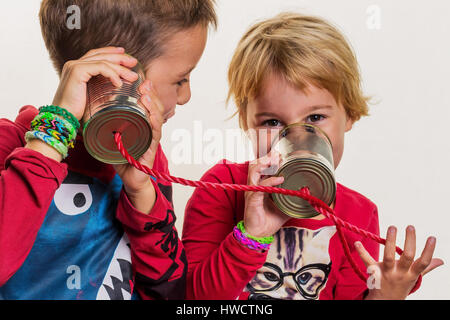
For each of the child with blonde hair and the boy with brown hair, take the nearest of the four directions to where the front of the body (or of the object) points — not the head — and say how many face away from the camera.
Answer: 0

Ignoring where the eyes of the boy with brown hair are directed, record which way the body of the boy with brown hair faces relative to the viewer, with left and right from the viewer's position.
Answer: facing the viewer and to the right of the viewer

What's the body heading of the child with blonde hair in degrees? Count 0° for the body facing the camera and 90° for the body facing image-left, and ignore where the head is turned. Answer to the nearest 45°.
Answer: approximately 0°
